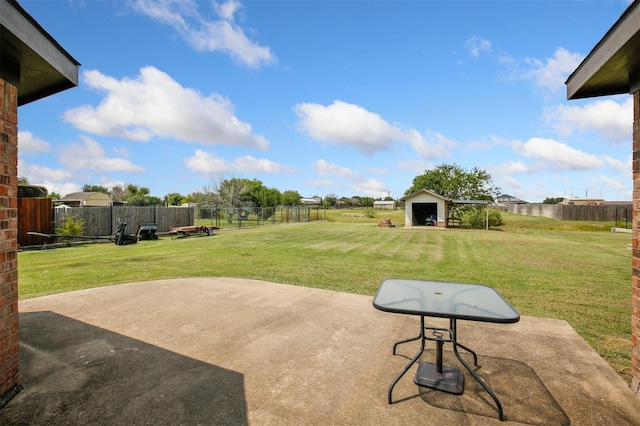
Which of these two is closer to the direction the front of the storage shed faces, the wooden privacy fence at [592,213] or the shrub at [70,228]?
the shrub

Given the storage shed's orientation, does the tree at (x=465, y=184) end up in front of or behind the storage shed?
behind

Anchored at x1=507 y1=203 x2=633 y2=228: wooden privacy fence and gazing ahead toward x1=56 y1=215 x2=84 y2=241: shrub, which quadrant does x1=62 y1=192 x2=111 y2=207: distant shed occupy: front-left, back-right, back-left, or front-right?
front-right

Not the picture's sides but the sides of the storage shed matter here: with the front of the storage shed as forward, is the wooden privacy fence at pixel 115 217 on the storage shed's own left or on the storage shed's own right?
on the storage shed's own right

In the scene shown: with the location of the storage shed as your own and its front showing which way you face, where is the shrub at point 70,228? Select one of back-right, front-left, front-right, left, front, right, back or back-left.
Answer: front-right

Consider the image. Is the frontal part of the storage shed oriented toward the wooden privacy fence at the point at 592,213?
no

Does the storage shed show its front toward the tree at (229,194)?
no

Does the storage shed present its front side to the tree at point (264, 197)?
no

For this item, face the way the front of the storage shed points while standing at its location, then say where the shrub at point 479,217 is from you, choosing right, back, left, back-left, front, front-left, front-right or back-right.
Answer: back-left

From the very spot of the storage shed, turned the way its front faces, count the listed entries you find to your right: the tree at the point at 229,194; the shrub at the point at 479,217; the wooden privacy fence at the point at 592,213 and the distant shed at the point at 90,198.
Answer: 2

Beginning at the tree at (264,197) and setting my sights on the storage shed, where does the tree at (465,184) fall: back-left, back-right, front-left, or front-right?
front-left

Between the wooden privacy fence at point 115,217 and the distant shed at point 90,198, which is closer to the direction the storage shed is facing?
the wooden privacy fence

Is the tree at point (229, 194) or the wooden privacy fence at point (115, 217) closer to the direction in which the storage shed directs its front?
the wooden privacy fence

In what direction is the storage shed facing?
toward the camera
